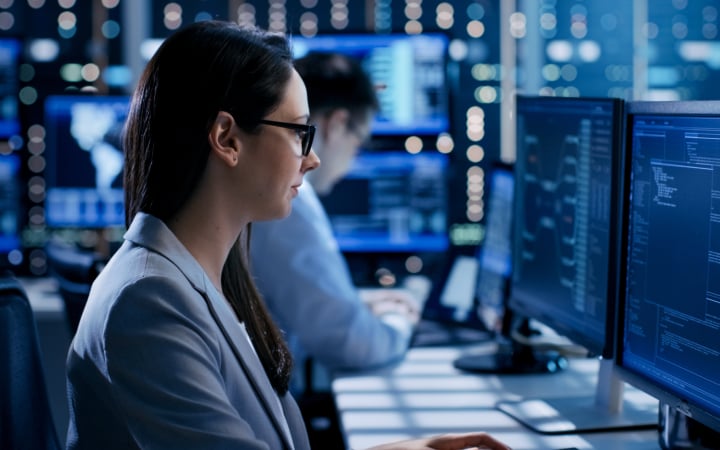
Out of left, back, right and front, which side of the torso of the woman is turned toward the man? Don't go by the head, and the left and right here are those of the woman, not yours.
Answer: left

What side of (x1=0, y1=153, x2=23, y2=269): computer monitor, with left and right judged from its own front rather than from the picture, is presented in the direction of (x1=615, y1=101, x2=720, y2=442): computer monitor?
front

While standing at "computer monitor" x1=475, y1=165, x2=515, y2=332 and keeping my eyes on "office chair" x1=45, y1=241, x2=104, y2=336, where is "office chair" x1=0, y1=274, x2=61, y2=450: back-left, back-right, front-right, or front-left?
front-left

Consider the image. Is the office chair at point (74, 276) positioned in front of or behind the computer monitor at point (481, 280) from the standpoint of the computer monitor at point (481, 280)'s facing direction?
in front

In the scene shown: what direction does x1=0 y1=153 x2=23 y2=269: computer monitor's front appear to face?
toward the camera

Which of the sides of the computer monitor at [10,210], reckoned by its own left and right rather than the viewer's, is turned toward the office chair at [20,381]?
front

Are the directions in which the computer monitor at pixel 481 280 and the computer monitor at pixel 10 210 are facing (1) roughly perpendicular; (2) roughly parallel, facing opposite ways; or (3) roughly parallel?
roughly perpendicular

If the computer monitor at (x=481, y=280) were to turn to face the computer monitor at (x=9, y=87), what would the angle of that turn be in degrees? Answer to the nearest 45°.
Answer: approximately 90° to its right

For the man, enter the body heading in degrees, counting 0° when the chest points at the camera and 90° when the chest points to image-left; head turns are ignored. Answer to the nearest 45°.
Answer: approximately 270°

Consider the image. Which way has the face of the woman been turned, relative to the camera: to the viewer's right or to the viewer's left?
to the viewer's right

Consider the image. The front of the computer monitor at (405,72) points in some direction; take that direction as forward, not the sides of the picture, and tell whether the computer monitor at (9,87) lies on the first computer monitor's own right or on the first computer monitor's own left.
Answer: on the first computer monitor's own right

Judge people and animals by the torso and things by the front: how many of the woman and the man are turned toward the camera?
0

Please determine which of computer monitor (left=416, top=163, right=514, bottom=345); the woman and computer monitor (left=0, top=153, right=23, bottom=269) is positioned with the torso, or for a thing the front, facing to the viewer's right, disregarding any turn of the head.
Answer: the woman

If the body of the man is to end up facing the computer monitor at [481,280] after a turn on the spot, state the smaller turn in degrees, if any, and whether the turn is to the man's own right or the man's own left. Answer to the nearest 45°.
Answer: approximately 45° to the man's own left

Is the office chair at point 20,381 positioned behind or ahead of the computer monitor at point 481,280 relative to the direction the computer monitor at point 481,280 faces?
ahead

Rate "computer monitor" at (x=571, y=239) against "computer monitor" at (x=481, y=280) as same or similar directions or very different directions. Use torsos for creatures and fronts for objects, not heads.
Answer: same or similar directions
